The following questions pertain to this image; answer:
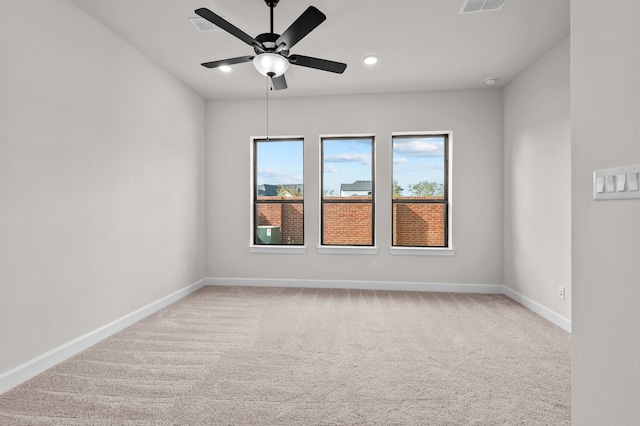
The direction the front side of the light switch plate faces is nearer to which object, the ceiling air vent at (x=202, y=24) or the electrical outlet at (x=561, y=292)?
the ceiling air vent

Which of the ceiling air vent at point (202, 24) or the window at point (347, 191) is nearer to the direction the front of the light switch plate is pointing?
the ceiling air vent

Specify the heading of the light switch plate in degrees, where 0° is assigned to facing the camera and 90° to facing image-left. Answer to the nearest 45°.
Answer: approximately 45°

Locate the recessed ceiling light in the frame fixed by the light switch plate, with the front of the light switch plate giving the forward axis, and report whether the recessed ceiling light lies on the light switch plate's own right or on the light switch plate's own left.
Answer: on the light switch plate's own right

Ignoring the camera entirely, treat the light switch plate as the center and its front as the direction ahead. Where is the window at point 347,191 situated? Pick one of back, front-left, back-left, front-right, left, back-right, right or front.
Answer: right

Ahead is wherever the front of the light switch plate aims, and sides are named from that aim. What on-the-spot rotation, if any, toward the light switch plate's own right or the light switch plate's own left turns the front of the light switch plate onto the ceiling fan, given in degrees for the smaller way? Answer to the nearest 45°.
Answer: approximately 45° to the light switch plate's own right

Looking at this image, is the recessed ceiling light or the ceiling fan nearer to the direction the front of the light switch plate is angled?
the ceiling fan

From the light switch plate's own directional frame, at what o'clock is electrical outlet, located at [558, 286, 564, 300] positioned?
The electrical outlet is roughly at 4 o'clock from the light switch plate.

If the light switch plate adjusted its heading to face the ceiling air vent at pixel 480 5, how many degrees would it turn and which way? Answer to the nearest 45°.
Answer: approximately 90° to its right

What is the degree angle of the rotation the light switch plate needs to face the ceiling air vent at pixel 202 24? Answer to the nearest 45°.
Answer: approximately 45° to its right

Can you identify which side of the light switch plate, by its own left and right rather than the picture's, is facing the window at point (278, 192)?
right
